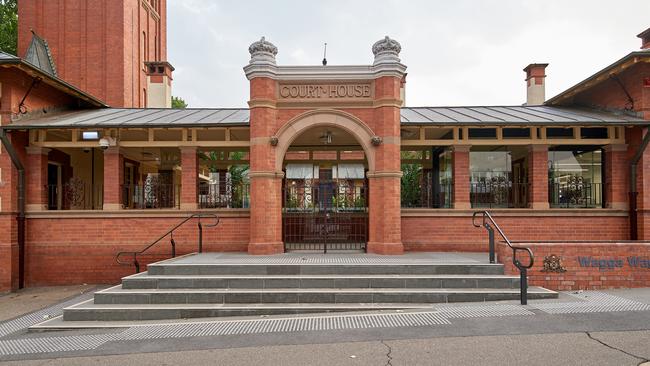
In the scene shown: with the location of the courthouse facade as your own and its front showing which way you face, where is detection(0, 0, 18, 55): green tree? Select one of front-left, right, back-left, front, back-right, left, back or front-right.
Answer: back-right

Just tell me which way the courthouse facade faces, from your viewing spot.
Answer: facing the viewer

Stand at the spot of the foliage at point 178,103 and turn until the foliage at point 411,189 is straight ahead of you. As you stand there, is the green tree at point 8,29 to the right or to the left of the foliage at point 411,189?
right

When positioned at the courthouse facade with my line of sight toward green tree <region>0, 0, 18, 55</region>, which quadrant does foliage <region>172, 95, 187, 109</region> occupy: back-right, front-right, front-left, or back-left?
front-right

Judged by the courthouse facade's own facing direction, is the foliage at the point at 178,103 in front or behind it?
behind
